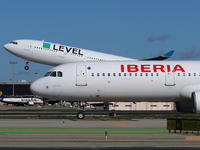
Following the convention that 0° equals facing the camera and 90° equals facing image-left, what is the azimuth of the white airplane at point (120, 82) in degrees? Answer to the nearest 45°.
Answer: approximately 90°
